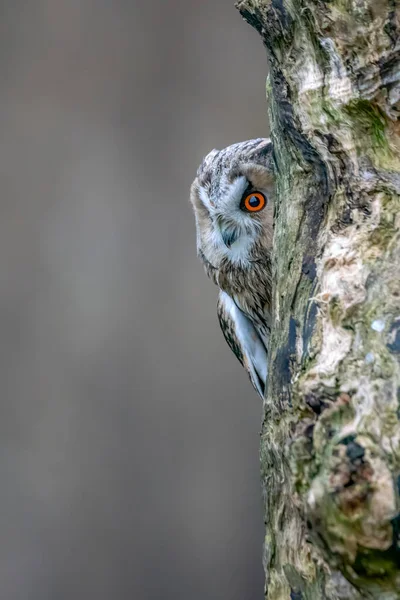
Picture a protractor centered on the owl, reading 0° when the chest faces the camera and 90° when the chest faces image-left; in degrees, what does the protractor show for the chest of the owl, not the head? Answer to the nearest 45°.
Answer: approximately 45°
